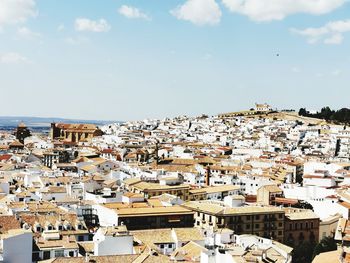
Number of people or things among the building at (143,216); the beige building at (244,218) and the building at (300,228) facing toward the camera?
3

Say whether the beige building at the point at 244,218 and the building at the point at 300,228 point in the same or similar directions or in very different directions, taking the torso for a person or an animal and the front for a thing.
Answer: same or similar directions

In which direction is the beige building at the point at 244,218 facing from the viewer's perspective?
toward the camera

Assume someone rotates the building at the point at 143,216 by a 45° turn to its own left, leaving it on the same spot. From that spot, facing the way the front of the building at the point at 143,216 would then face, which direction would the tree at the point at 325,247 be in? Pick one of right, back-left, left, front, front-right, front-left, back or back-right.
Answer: front-left

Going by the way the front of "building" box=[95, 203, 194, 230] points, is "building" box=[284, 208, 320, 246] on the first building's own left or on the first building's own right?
on the first building's own left

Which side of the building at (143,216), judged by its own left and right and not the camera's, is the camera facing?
front

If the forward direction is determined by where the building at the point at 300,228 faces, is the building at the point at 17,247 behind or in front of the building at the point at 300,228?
in front

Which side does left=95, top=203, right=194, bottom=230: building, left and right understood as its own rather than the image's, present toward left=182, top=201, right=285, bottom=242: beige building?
left

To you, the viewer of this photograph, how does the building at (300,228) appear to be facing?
facing the viewer

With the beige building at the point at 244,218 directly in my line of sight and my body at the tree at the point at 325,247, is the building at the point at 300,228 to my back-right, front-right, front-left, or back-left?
front-right

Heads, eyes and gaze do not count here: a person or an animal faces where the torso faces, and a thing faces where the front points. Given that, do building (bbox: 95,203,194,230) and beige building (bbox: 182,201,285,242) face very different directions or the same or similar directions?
same or similar directions

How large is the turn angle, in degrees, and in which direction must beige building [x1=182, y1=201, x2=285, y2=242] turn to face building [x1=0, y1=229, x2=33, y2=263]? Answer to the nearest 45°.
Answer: approximately 45° to its right

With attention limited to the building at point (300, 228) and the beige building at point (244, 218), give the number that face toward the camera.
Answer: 2

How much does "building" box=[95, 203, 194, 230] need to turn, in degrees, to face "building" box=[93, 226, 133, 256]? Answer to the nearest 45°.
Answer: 0° — it already faces it

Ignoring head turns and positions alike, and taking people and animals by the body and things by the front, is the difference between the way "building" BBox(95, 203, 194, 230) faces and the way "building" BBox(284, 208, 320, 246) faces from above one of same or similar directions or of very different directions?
same or similar directions
